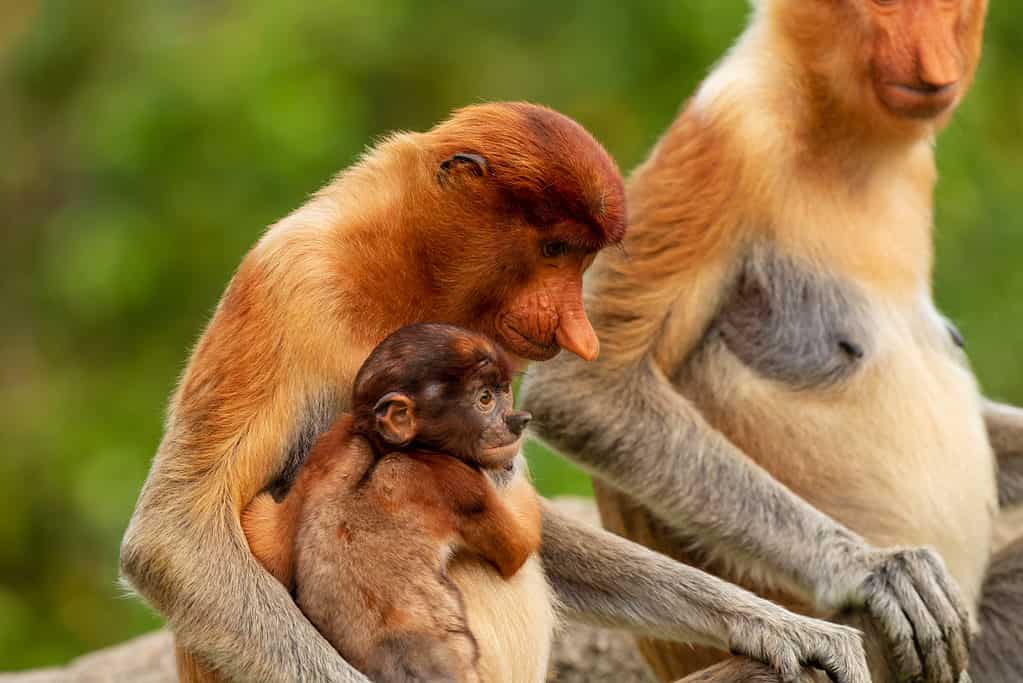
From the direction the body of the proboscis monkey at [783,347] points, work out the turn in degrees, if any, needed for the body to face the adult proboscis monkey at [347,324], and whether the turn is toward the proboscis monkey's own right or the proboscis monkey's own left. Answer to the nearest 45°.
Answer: approximately 90° to the proboscis monkey's own right

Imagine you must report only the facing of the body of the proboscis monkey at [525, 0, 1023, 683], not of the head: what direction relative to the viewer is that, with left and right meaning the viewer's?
facing the viewer and to the right of the viewer

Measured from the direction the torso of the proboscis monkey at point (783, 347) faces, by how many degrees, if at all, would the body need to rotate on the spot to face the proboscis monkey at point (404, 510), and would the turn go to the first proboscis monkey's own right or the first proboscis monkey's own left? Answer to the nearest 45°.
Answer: approximately 45° to the first proboscis monkey's own right

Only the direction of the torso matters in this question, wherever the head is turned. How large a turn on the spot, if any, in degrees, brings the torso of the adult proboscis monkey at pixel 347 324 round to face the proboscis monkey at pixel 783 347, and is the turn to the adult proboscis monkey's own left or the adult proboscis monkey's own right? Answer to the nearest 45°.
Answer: approximately 45° to the adult proboscis monkey's own left

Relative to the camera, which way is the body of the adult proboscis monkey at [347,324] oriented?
to the viewer's right
